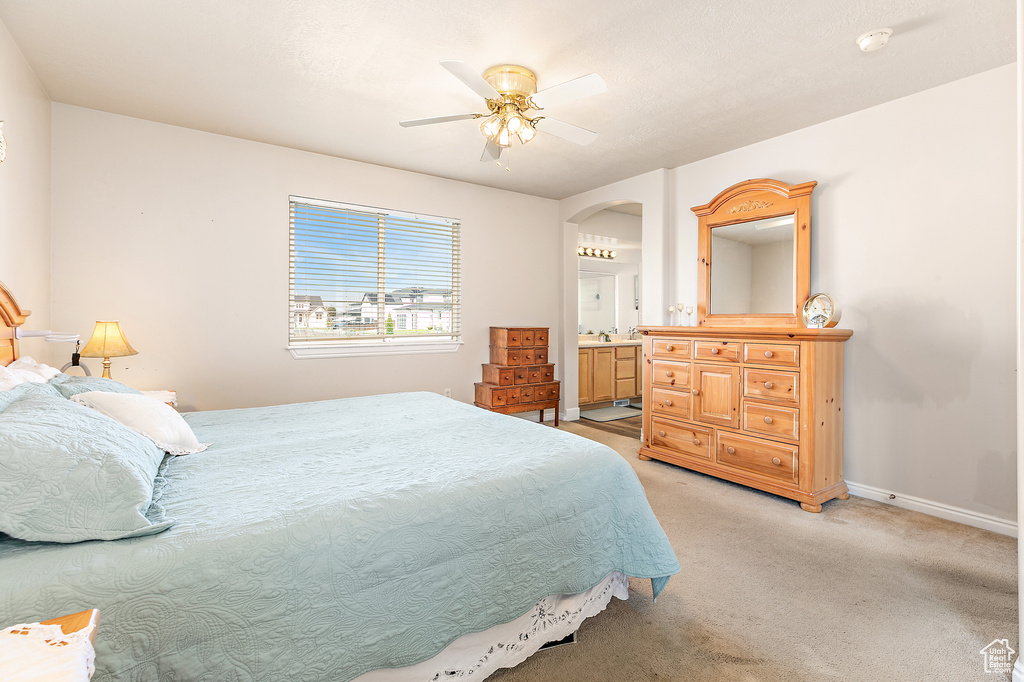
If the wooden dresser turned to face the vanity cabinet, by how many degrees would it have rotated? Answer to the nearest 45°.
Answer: approximately 90° to its right

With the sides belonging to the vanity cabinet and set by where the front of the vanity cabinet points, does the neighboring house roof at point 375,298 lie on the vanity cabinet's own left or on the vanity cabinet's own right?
on the vanity cabinet's own right

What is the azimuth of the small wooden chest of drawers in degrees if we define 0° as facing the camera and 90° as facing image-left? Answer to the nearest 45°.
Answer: approximately 315°

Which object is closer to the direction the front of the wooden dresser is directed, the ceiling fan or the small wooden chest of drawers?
the ceiling fan

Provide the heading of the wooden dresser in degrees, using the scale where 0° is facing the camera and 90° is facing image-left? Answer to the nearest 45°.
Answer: approximately 45°

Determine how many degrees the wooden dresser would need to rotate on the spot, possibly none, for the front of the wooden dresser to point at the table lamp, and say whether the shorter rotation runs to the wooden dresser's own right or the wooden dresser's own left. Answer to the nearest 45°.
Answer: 0° — it already faces it
